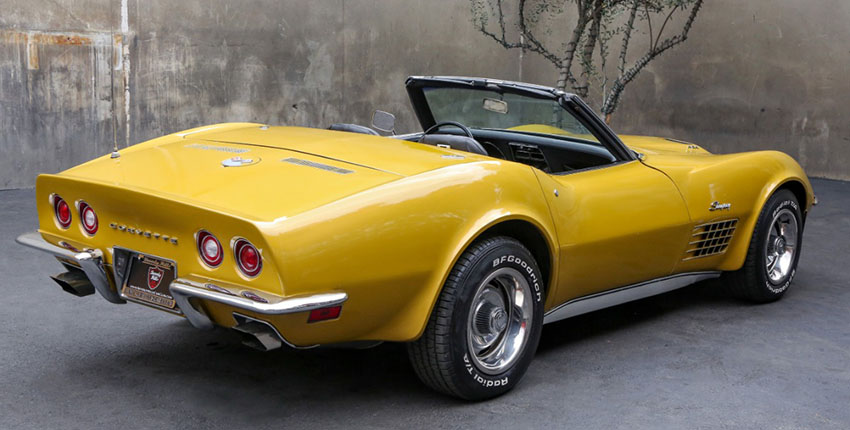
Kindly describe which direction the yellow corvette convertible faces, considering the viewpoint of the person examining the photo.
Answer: facing away from the viewer and to the right of the viewer

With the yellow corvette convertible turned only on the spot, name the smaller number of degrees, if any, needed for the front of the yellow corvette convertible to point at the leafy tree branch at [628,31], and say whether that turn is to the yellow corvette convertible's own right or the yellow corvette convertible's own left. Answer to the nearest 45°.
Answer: approximately 45° to the yellow corvette convertible's own left
